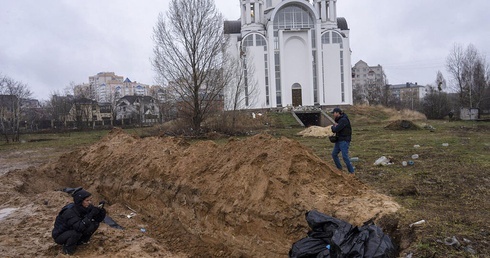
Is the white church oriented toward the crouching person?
yes

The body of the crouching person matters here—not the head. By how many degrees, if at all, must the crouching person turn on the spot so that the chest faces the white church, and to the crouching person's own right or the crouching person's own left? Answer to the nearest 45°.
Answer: approximately 45° to the crouching person's own left

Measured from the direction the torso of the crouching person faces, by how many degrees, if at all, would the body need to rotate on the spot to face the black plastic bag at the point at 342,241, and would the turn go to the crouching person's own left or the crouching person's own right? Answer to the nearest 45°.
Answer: approximately 45° to the crouching person's own right

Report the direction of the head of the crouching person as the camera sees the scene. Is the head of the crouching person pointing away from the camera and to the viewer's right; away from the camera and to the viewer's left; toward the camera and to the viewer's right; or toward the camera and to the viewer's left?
toward the camera and to the viewer's right

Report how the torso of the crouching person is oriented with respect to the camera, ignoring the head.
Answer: to the viewer's right

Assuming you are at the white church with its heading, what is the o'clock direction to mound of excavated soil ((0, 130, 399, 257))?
The mound of excavated soil is roughly at 12 o'clock from the white church.

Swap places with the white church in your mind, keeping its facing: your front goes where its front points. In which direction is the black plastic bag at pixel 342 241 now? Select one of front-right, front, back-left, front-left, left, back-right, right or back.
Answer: front

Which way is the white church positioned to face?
toward the camera

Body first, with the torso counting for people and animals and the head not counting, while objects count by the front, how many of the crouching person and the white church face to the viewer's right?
1

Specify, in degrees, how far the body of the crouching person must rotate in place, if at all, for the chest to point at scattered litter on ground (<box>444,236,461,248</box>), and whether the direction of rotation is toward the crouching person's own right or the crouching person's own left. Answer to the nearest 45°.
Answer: approximately 45° to the crouching person's own right
